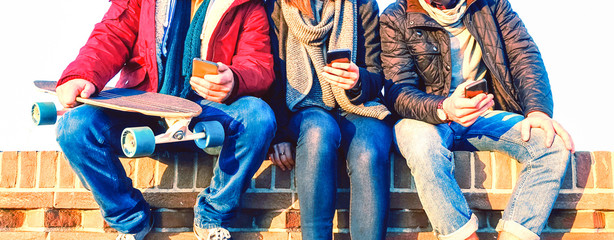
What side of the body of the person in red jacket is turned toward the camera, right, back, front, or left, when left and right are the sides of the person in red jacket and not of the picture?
front
